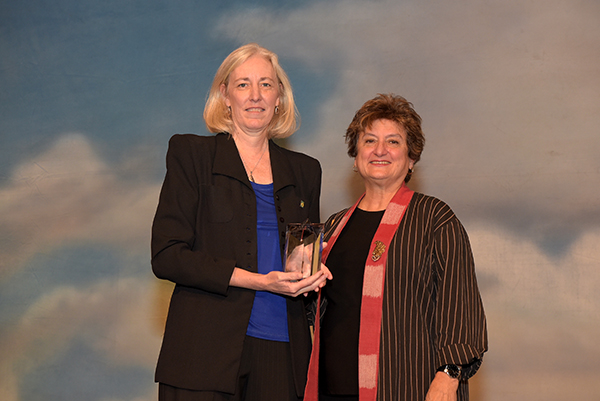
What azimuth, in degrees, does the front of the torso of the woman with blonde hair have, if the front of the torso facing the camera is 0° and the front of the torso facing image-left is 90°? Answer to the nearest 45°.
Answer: approximately 315°
